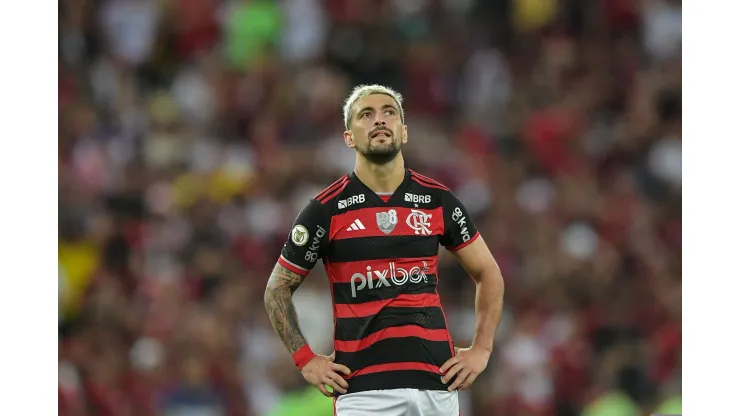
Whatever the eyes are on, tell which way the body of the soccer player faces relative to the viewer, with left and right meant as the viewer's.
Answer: facing the viewer
